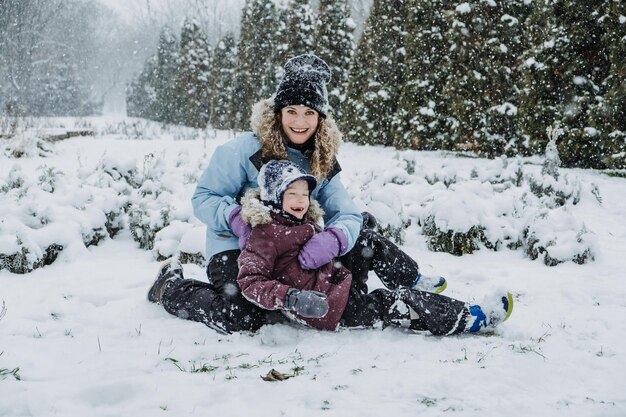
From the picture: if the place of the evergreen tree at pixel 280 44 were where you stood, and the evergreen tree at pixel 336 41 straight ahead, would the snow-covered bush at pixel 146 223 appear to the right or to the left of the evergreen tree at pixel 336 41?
right

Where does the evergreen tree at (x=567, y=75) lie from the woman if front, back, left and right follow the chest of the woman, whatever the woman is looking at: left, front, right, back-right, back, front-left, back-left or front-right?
left

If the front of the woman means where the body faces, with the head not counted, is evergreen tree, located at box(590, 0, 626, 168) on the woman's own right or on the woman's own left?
on the woman's own left

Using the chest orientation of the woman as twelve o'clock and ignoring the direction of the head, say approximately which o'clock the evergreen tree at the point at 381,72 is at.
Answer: The evergreen tree is roughly at 8 o'clock from the woman.

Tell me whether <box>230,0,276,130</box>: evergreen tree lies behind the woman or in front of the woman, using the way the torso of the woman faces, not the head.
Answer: behind

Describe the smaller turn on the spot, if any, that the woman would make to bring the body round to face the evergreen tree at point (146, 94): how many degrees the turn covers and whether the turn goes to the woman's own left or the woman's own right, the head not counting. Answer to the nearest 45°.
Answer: approximately 135° to the woman's own left

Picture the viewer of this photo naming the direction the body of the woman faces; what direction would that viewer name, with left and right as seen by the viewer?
facing the viewer and to the right of the viewer

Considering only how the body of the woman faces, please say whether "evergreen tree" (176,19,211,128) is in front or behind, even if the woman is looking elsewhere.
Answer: behind
